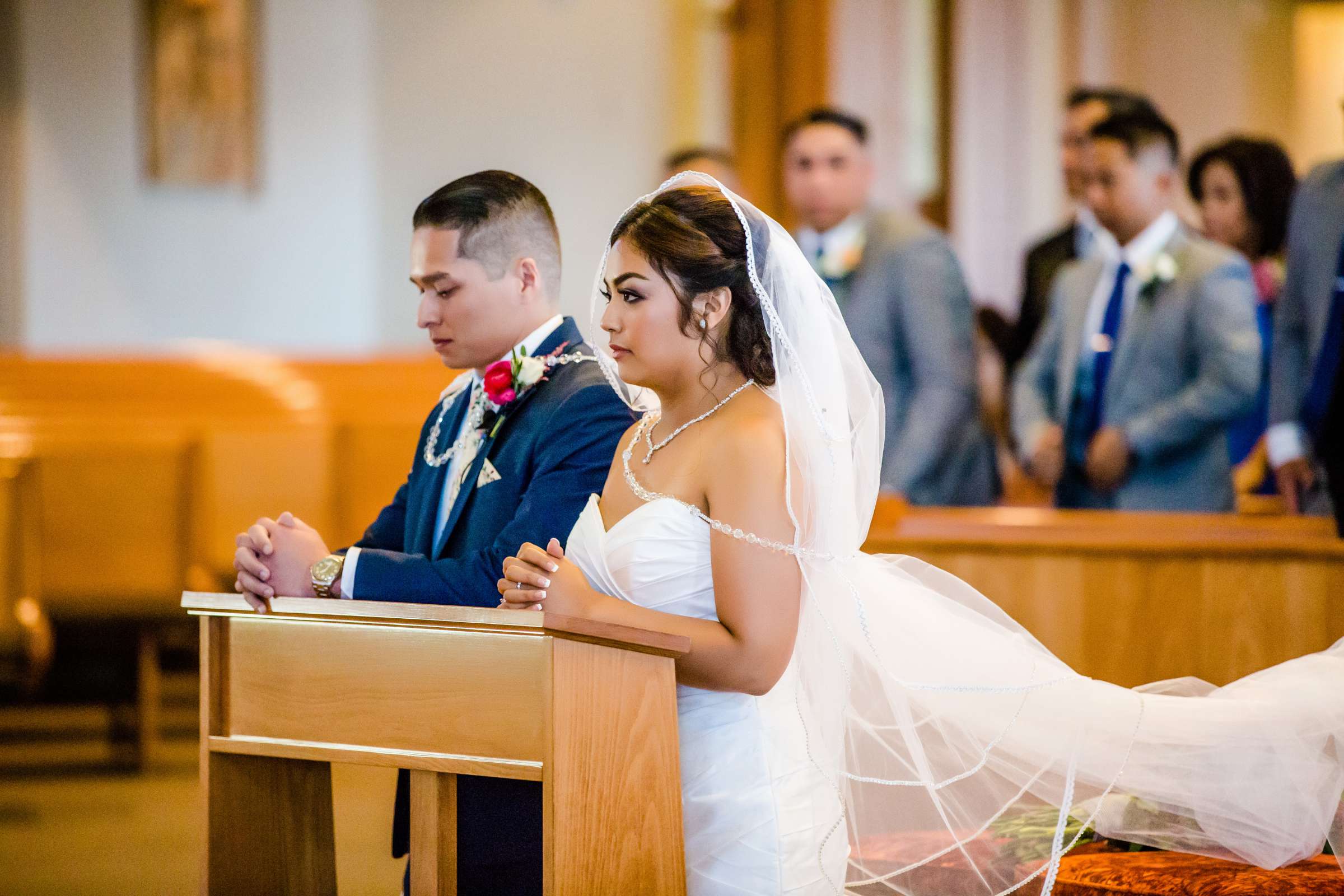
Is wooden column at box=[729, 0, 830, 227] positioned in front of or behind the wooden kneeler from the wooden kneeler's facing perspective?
behind

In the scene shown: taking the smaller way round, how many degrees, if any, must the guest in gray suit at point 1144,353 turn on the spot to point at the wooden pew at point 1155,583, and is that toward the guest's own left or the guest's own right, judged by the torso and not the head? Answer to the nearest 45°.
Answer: approximately 45° to the guest's own left

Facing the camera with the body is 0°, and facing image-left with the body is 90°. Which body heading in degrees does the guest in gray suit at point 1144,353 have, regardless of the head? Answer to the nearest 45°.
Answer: approximately 45°

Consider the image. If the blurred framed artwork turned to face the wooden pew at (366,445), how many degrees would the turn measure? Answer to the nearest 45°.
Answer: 0° — it already faces it

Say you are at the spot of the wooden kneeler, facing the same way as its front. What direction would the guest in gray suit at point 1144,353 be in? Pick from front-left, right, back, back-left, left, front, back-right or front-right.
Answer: back

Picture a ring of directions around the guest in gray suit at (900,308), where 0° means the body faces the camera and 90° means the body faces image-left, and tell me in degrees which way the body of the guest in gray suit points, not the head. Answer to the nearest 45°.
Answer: approximately 45°

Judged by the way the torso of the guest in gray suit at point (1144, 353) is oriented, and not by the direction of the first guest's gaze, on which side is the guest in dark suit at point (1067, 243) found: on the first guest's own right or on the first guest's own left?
on the first guest's own right

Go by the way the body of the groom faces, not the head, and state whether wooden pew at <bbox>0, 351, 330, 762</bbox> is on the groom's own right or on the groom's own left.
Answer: on the groom's own right

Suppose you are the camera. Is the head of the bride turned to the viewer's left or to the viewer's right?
to the viewer's left
